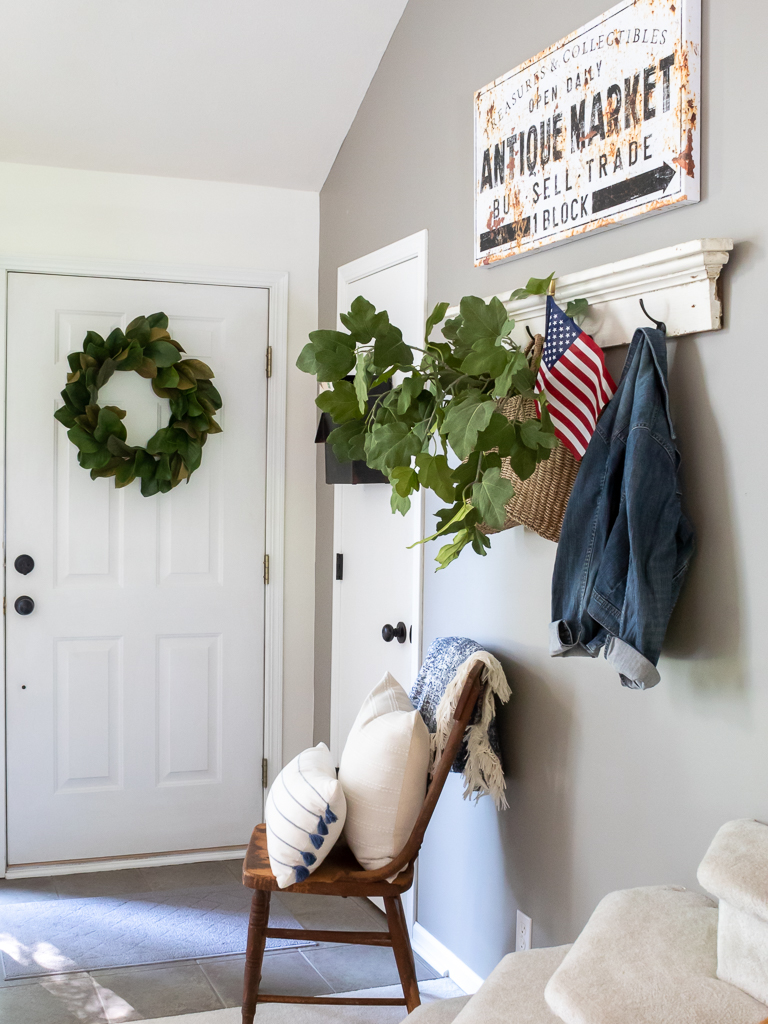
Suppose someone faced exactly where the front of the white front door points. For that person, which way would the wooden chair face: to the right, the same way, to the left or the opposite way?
to the right

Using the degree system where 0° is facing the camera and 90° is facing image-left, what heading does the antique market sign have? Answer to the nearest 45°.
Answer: approximately 45°

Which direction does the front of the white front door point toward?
toward the camera

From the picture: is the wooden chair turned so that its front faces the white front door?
no

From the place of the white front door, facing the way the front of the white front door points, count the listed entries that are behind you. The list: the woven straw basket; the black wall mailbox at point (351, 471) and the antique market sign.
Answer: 0

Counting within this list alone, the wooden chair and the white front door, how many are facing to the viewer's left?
1

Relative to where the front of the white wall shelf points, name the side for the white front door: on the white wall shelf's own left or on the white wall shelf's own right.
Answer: on the white wall shelf's own right

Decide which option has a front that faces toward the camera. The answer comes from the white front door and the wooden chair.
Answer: the white front door

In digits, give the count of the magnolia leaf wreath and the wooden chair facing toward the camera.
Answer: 1

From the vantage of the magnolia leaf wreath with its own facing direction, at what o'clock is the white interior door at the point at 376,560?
The white interior door is roughly at 10 o'clock from the magnolia leaf wreath.

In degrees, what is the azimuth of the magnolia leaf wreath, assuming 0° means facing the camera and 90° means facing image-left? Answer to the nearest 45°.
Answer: approximately 0°

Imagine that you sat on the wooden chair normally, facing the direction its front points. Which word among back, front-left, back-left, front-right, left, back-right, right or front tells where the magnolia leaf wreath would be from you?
front-right

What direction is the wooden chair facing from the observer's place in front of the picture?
facing to the left of the viewer

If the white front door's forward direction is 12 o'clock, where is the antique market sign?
The antique market sign is roughly at 11 o'clock from the white front door.

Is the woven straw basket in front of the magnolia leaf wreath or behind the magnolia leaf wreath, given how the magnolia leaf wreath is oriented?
in front
